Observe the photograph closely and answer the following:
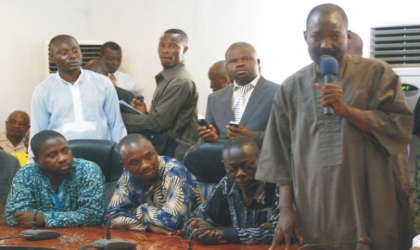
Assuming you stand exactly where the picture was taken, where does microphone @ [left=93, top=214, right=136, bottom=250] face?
facing to the right of the viewer

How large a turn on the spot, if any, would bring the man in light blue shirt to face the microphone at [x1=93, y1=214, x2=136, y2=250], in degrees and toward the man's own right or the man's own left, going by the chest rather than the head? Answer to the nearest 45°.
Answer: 0° — they already face it

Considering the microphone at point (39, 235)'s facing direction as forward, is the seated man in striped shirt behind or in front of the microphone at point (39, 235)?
in front

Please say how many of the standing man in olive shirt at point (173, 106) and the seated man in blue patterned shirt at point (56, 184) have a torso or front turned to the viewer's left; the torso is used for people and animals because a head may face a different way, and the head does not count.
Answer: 1

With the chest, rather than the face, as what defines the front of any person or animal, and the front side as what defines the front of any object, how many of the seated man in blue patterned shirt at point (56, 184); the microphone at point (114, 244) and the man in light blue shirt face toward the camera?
2

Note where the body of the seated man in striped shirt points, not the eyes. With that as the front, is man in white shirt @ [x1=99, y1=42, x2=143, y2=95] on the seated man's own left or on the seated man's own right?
on the seated man's own right

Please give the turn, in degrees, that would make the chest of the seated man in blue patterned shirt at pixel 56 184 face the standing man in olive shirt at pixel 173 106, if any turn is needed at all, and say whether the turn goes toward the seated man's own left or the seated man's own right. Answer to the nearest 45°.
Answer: approximately 135° to the seated man's own left

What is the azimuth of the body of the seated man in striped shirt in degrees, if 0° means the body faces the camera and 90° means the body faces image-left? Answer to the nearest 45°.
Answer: approximately 45°

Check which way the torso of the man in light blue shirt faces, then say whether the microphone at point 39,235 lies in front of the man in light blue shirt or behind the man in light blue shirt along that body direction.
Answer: in front

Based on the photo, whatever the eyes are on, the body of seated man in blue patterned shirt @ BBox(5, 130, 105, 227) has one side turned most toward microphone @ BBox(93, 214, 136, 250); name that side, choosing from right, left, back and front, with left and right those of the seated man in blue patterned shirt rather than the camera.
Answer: front

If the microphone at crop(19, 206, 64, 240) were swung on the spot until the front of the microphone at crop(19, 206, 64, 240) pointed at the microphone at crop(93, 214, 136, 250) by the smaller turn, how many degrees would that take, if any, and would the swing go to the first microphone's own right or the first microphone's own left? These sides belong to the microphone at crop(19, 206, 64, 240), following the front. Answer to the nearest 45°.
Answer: approximately 45° to the first microphone's own right

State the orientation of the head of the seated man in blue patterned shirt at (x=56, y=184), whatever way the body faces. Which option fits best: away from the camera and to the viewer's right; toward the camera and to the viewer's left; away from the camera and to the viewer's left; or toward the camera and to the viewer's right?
toward the camera and to the viewer's right

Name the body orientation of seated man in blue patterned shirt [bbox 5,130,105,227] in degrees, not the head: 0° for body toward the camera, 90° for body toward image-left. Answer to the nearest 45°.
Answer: approximately 0°
